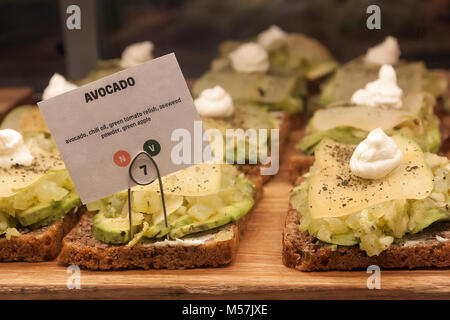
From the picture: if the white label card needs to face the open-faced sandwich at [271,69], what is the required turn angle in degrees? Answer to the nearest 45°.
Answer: approximately 135° to its left

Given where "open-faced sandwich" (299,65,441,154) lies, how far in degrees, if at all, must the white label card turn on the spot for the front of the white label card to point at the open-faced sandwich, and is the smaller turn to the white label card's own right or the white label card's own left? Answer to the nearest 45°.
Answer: approximately 135° to the white label card's own left

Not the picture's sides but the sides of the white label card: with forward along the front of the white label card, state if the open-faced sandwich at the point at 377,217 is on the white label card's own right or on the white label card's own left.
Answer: on the white label card's own left

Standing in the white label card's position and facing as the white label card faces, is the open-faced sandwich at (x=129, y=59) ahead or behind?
behind

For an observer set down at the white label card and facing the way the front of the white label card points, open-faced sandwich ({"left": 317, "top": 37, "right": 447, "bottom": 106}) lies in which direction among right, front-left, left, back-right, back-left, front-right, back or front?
back-left

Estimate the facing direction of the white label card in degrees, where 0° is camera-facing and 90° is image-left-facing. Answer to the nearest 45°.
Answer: approximately 0°
